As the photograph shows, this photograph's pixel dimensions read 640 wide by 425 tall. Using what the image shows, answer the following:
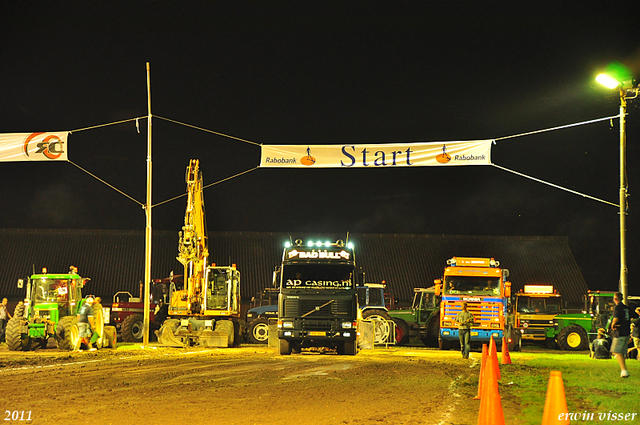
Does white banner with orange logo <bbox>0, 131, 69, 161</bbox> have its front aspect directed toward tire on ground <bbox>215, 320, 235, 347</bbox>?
no

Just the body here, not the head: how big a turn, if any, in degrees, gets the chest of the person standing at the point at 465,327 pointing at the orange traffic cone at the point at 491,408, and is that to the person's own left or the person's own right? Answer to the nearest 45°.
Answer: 0° — they already face it

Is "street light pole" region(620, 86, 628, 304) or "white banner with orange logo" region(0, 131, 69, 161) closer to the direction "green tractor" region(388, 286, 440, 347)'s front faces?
the white banner with orange logo

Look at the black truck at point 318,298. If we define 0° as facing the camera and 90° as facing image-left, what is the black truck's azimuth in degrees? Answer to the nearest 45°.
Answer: approximately 0°

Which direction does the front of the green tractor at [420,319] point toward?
to the viewer's left

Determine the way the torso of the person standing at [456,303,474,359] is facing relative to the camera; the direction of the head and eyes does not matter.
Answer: toward the camera

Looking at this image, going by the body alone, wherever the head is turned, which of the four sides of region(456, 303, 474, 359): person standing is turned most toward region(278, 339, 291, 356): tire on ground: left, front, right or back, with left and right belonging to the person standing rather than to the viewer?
right

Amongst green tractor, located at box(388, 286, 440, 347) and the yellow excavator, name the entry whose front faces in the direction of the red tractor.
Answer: the green tractor

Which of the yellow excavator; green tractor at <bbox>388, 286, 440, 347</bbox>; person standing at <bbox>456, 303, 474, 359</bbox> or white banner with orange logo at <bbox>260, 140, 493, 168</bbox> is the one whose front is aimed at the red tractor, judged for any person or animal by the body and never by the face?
the green tractor

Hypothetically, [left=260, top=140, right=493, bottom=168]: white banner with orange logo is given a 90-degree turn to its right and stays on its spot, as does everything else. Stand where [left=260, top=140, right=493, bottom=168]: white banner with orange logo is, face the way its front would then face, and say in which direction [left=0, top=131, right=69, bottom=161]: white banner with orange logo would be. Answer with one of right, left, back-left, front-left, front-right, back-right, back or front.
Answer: front

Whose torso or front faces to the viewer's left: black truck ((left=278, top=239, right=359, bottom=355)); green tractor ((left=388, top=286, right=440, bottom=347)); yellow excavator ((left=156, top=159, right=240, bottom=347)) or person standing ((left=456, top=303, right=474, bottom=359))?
the green tractor

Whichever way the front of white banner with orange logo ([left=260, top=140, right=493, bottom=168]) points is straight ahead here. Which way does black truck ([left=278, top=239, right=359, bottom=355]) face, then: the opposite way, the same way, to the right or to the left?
the same way

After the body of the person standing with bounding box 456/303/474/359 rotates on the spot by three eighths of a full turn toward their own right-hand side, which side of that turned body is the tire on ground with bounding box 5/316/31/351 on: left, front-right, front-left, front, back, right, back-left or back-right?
front-left

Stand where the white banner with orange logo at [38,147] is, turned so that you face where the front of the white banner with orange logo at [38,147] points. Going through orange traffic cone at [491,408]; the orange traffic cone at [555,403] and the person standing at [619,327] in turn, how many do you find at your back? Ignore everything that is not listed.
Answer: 0

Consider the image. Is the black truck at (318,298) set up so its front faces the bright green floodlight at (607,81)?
no

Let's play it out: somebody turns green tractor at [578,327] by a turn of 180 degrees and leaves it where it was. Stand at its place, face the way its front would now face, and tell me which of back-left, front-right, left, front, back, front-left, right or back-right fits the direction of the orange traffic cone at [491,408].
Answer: right

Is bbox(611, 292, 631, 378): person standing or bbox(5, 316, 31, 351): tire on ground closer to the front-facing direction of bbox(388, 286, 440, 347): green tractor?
the tire on ground

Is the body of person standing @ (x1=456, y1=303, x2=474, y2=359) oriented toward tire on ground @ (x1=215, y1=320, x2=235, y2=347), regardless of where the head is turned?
no
